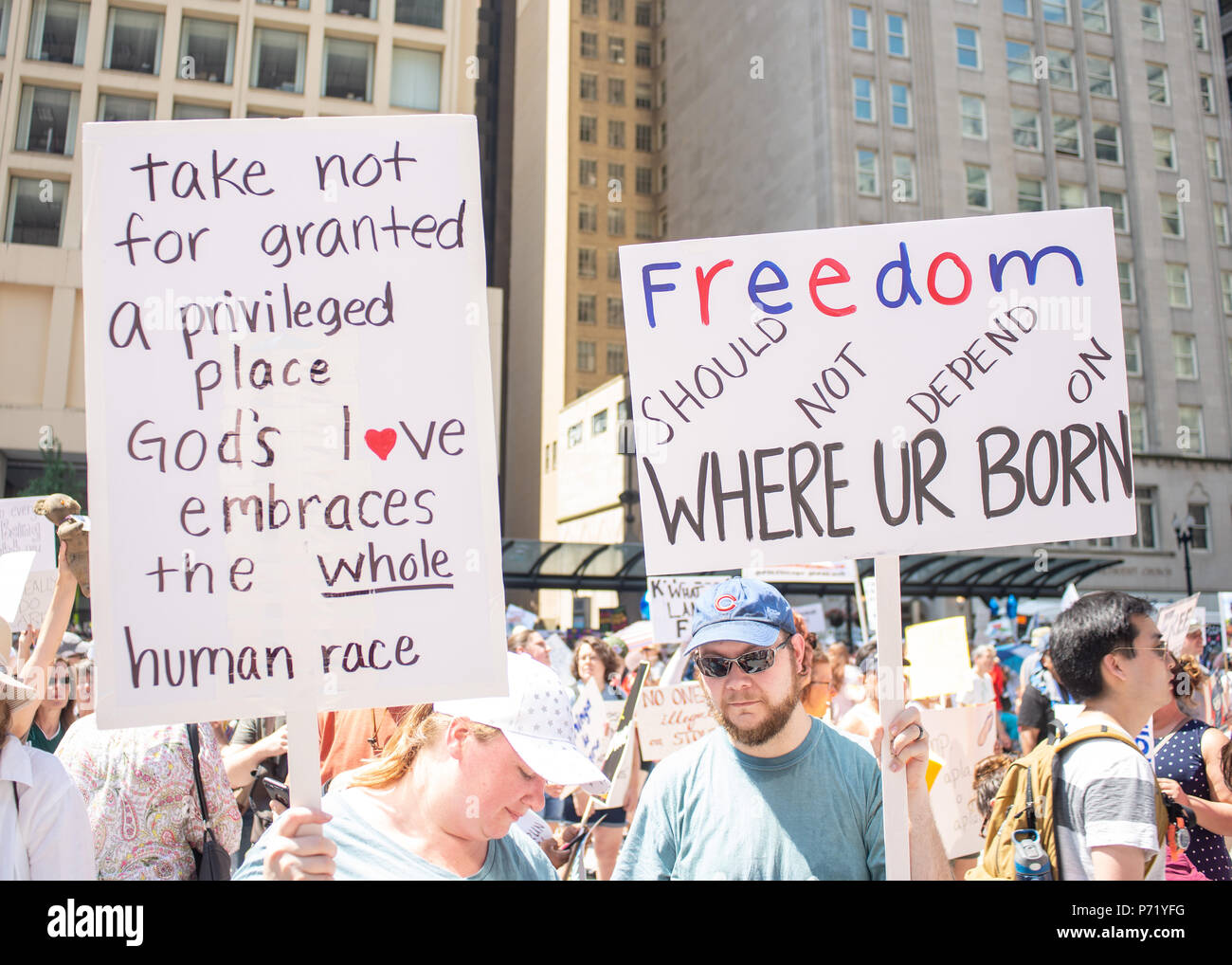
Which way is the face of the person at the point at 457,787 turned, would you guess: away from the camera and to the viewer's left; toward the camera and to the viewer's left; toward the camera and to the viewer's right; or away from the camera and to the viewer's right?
toward the camera and to the viewer's right

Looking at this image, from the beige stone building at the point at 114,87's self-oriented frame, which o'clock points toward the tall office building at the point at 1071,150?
The tall office building is roughly at 9 o'clock from the beige stone building.

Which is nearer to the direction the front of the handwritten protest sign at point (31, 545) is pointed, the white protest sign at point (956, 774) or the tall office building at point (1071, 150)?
the white protest sign

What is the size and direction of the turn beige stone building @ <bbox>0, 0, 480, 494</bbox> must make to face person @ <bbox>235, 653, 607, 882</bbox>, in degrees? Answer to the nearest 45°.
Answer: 0° — it already faces them

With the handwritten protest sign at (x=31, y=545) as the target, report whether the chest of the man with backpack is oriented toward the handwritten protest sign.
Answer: no

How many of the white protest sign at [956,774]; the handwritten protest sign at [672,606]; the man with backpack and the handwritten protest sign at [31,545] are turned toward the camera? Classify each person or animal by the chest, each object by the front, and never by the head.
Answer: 3

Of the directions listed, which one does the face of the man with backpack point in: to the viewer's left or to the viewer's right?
to the viewer's right

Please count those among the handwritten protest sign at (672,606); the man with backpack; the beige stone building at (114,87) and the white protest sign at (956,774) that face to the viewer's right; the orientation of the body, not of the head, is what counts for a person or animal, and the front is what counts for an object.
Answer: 1

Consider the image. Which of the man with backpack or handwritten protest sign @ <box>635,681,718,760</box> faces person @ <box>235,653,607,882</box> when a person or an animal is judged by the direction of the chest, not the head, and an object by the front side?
the handwritten protest sign

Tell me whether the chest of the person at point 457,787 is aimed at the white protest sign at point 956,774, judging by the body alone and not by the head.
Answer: no

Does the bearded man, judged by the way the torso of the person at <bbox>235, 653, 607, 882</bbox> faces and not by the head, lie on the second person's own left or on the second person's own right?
on the second person's own left

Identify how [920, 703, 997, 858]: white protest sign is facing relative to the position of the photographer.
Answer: facing the viewer

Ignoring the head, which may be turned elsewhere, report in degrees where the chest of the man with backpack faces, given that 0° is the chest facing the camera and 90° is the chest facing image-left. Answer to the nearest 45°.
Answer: approximately 270°

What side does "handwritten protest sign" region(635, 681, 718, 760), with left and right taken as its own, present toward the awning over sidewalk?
back

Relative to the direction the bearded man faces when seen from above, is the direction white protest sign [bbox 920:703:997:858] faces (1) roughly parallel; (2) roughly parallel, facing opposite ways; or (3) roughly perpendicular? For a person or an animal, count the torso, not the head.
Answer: roughly parallel

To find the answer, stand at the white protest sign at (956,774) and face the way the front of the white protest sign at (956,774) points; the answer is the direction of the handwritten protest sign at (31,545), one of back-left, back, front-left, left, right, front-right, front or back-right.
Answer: right

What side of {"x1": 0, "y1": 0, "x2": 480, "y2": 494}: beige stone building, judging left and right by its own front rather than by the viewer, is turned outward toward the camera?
front

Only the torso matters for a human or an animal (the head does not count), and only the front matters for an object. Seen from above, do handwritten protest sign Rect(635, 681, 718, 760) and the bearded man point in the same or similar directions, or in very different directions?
same or similar directions

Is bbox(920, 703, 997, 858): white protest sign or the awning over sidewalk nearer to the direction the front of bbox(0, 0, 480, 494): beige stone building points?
the white protest sign

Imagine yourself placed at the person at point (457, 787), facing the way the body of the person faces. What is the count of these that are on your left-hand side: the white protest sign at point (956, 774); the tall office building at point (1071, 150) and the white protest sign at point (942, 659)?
3

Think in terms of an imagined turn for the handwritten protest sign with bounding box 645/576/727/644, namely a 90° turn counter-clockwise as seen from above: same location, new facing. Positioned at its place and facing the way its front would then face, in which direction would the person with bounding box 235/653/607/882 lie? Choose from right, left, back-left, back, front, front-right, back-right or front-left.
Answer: right

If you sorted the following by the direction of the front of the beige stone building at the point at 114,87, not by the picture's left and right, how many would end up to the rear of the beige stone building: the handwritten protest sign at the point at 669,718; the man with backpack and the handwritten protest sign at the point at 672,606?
0
